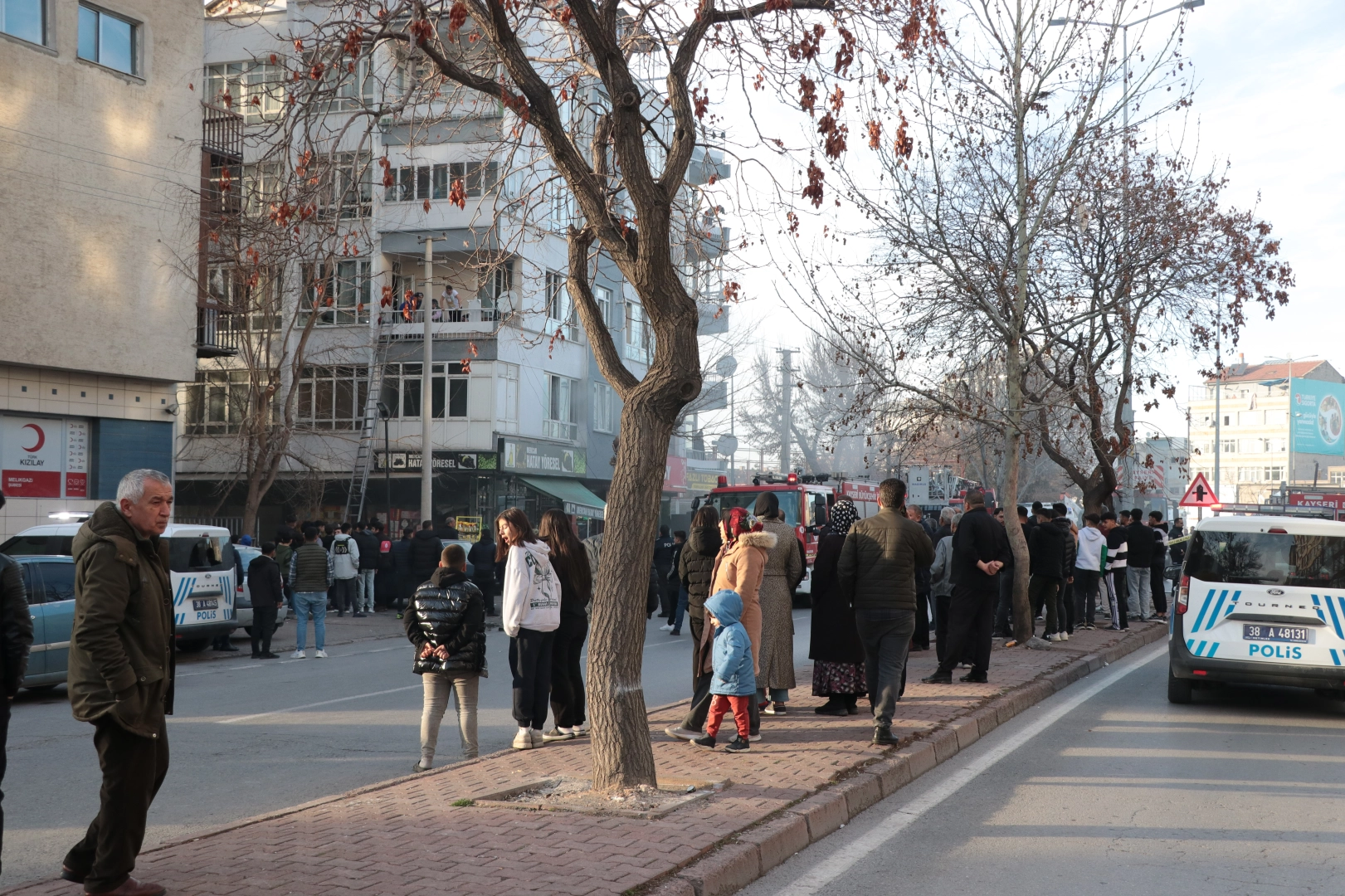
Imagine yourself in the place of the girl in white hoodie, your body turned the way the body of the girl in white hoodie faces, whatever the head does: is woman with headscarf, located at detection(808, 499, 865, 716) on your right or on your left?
on your right

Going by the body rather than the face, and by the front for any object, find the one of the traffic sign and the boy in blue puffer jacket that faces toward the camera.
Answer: the traffic sign

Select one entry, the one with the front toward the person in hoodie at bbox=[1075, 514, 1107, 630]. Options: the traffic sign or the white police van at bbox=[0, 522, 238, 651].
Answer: the traffic sign

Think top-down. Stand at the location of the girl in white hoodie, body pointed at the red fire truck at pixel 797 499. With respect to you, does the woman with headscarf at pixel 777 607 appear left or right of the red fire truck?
right

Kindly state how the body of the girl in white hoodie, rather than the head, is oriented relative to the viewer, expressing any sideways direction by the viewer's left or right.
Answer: facing away from the viewer and to the left of the viewer

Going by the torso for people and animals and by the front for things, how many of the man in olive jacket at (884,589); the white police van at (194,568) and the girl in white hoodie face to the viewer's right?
0

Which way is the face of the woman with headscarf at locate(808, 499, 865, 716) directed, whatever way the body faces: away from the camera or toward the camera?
away from the camera

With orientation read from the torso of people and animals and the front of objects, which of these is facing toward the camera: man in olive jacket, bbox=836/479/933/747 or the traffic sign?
the traffic sign

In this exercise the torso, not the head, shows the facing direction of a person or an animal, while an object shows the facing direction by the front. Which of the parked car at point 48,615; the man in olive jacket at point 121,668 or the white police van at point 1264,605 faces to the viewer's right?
the man in olive jacket

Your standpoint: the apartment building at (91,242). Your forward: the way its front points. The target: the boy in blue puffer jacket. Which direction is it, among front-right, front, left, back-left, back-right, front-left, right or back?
front-right

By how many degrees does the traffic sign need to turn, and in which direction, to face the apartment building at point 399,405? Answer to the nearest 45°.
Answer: approximately 90° to its right

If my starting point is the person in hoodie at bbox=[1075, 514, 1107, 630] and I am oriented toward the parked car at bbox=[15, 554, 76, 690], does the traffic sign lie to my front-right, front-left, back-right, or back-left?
back-right

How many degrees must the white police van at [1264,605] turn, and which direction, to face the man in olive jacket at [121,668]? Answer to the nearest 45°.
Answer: approximately 135° to its left

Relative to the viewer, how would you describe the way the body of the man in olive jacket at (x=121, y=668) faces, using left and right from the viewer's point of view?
facing to the right of the viewer
